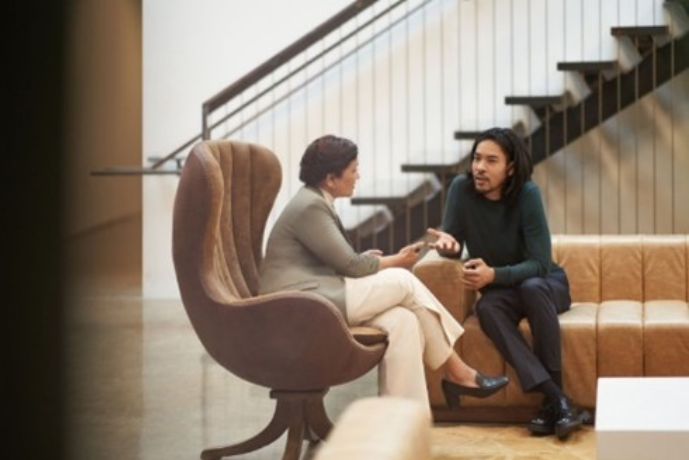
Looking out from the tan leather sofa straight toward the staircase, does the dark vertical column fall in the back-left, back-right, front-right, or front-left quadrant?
back-left

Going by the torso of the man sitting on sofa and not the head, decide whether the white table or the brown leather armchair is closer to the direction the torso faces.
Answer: the brown leather armchair

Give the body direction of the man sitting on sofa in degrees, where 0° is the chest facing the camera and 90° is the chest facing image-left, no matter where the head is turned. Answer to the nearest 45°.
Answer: approximately 45°

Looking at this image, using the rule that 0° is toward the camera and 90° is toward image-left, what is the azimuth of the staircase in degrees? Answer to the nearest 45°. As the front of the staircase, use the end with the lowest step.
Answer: approximately 90°

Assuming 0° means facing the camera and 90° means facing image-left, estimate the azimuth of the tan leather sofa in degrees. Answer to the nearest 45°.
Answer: approximately 0°

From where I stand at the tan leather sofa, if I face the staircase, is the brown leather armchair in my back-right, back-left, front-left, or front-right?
back-left

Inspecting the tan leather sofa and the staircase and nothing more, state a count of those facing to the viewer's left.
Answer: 1

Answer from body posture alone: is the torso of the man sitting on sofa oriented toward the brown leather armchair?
yes

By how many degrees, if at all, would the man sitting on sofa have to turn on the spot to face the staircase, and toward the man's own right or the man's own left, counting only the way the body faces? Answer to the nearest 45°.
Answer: approximately 135° to the man's own right

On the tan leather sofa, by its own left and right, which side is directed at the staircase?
back
